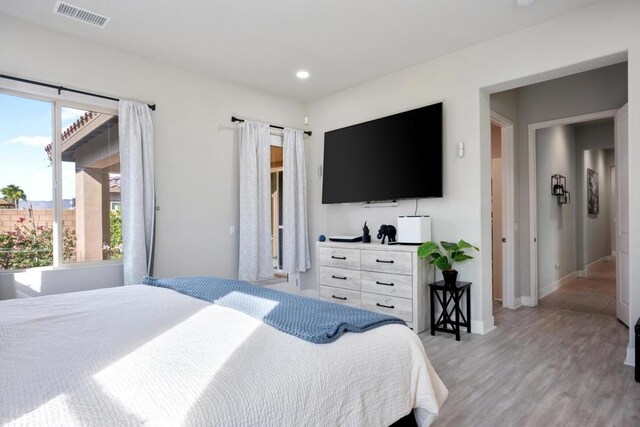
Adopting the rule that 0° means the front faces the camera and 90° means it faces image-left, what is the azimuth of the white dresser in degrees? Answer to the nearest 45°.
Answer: approximately 45°

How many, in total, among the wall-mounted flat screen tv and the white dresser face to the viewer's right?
0

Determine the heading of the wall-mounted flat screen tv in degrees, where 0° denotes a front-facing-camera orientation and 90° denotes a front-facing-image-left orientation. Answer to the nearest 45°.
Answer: approximately 45°

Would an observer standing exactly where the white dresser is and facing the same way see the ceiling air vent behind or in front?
in front

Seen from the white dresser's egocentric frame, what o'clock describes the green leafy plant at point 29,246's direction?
The green leafy plant is roughly at 1 o'clock from the white dresser.

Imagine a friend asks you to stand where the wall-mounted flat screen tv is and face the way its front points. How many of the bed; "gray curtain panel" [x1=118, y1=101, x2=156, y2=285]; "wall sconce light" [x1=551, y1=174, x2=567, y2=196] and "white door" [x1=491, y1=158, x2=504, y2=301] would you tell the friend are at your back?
2

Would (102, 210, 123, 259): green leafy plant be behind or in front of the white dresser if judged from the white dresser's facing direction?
in front

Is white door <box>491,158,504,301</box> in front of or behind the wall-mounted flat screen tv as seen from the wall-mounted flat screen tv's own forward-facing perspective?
behind
